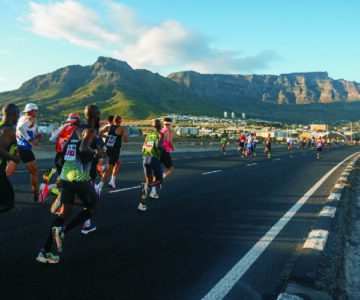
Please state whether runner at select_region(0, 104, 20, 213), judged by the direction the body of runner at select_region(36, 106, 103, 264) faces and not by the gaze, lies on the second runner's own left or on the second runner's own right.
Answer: on the second runner's own left

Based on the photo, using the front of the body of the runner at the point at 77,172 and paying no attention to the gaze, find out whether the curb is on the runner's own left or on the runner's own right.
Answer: on the runner's own right

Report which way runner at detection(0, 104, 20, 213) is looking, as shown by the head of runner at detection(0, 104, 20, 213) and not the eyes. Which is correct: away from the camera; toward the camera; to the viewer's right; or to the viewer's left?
away from the camera

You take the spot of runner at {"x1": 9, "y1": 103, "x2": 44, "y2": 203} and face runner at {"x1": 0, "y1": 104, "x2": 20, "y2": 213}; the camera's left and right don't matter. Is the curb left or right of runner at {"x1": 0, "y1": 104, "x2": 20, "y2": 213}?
left

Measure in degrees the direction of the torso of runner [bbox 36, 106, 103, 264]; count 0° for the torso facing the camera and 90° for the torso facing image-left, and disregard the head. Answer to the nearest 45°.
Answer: approximately 225°
